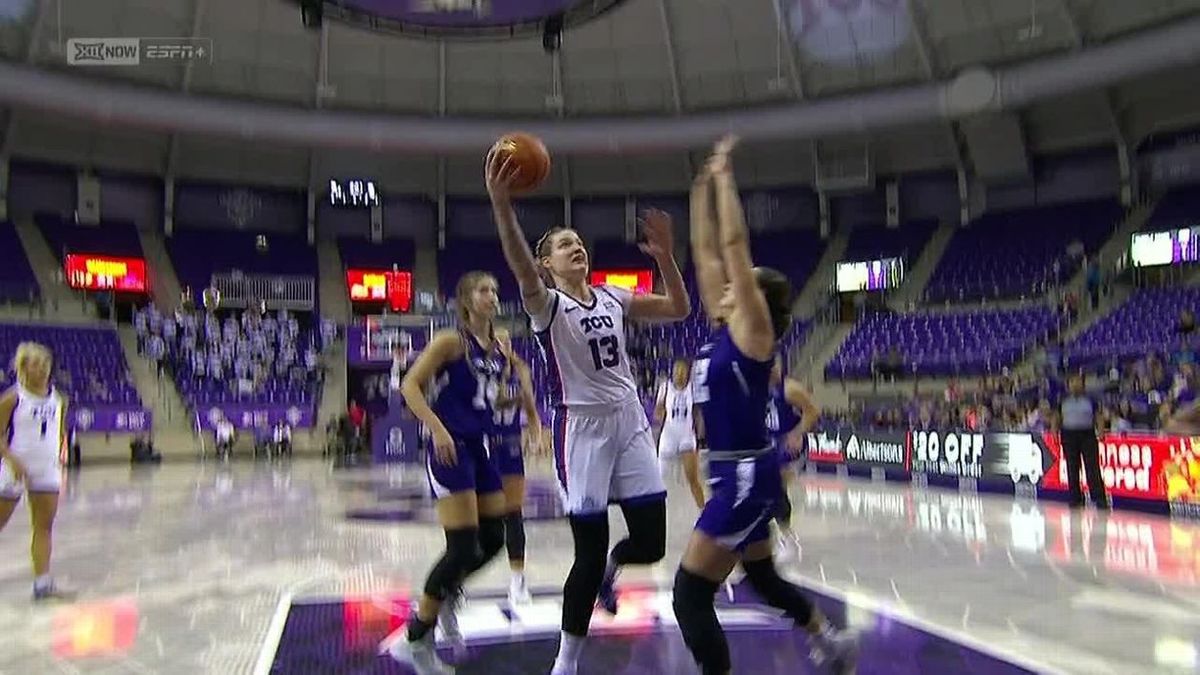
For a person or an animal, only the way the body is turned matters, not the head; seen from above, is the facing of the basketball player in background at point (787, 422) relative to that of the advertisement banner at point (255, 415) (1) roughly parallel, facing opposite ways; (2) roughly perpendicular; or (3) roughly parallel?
roughly perpendicular

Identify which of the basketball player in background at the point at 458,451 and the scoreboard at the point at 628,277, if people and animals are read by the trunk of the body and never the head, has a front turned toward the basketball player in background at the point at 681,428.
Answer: the scoreboard

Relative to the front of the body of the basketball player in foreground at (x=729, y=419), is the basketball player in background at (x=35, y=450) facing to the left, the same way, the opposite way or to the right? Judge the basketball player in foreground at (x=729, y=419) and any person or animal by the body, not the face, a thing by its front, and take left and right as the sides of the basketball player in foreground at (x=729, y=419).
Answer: the opposite way

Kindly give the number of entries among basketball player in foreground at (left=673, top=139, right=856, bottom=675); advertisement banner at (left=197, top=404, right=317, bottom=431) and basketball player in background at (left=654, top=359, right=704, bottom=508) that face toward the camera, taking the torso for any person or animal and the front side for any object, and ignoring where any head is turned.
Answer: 2

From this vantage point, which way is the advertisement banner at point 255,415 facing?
toward the camera

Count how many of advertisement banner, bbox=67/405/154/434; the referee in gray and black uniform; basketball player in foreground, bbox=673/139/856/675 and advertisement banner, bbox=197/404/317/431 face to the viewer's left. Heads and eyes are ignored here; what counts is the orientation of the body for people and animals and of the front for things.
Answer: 1

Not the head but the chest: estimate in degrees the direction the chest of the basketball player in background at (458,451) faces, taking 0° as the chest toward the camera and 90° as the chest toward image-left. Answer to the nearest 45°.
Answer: approximately 315°

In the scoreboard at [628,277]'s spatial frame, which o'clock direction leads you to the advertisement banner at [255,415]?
The advertisement banner is roughly at 2 o'clock from the scoreboard.

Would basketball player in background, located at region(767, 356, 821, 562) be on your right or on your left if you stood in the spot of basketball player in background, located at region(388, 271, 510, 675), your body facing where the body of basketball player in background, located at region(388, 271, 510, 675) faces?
on your left

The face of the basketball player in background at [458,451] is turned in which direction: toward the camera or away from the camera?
toward the camera

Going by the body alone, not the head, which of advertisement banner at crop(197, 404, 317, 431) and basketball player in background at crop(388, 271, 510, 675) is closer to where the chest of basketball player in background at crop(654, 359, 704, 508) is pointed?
the basketball player in background

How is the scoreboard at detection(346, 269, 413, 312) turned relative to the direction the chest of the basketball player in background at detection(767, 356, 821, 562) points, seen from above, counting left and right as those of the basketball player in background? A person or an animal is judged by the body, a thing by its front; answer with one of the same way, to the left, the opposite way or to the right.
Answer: to the left

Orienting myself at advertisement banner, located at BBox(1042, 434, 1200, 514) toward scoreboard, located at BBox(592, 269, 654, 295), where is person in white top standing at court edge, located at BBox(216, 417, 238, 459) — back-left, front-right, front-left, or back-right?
front-left
